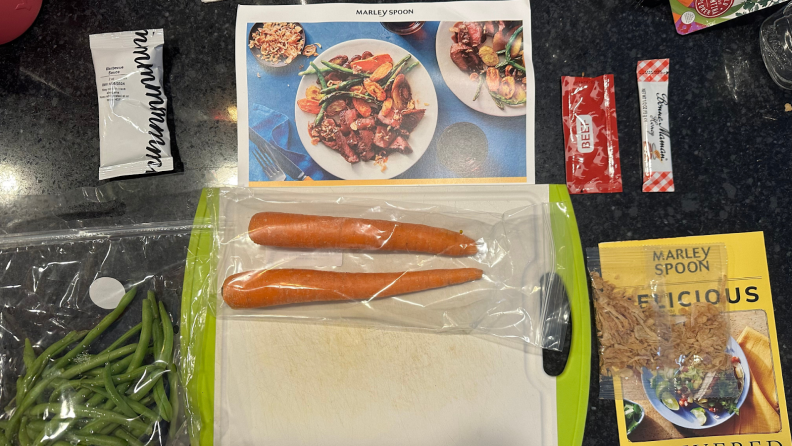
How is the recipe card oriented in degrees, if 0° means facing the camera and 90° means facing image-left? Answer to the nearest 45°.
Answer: approximately 0°
